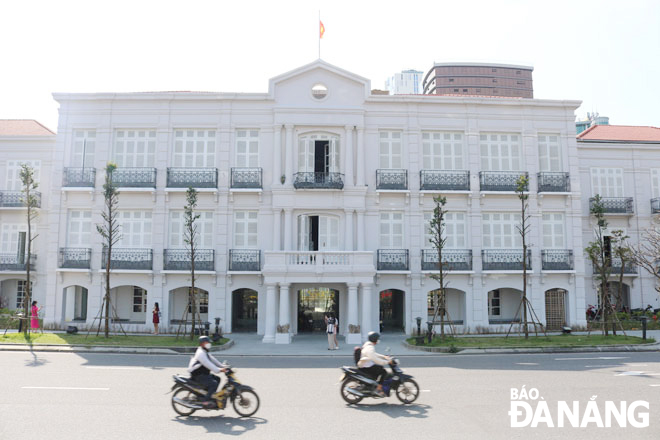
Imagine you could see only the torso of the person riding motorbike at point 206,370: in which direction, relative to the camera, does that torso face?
to the viewer's right

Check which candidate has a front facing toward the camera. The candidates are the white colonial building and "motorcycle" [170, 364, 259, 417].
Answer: the white colonial building

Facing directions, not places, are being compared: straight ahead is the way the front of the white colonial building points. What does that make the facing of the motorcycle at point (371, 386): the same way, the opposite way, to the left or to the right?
to the left

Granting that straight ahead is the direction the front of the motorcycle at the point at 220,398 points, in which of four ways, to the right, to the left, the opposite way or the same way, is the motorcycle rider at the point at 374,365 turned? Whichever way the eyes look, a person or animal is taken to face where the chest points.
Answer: the same way

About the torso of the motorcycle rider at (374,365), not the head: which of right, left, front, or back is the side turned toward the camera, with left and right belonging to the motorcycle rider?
right

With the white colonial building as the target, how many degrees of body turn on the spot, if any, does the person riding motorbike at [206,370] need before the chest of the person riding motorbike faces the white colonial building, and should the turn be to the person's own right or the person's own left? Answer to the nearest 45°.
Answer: approximately 90° to the person's own left

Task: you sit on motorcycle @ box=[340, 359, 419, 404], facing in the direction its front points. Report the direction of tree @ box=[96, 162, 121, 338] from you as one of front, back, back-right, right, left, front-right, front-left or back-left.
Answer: back-left

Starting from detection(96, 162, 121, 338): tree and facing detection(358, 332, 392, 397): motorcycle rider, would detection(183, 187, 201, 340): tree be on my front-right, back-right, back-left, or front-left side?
front-left

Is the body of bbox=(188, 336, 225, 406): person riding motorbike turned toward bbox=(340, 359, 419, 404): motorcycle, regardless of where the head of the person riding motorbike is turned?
yes

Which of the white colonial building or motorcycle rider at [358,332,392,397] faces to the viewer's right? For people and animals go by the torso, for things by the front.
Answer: the motorcycle rider

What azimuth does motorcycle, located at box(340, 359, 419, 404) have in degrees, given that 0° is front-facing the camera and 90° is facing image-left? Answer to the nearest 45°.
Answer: approximately 270°

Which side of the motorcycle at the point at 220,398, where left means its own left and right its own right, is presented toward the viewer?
right

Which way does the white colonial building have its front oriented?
toward the camera

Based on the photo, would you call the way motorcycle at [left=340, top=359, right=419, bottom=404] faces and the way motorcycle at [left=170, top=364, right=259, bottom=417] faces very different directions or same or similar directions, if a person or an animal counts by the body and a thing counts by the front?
same or similar directions

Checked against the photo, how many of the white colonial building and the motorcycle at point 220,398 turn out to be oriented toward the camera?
1
